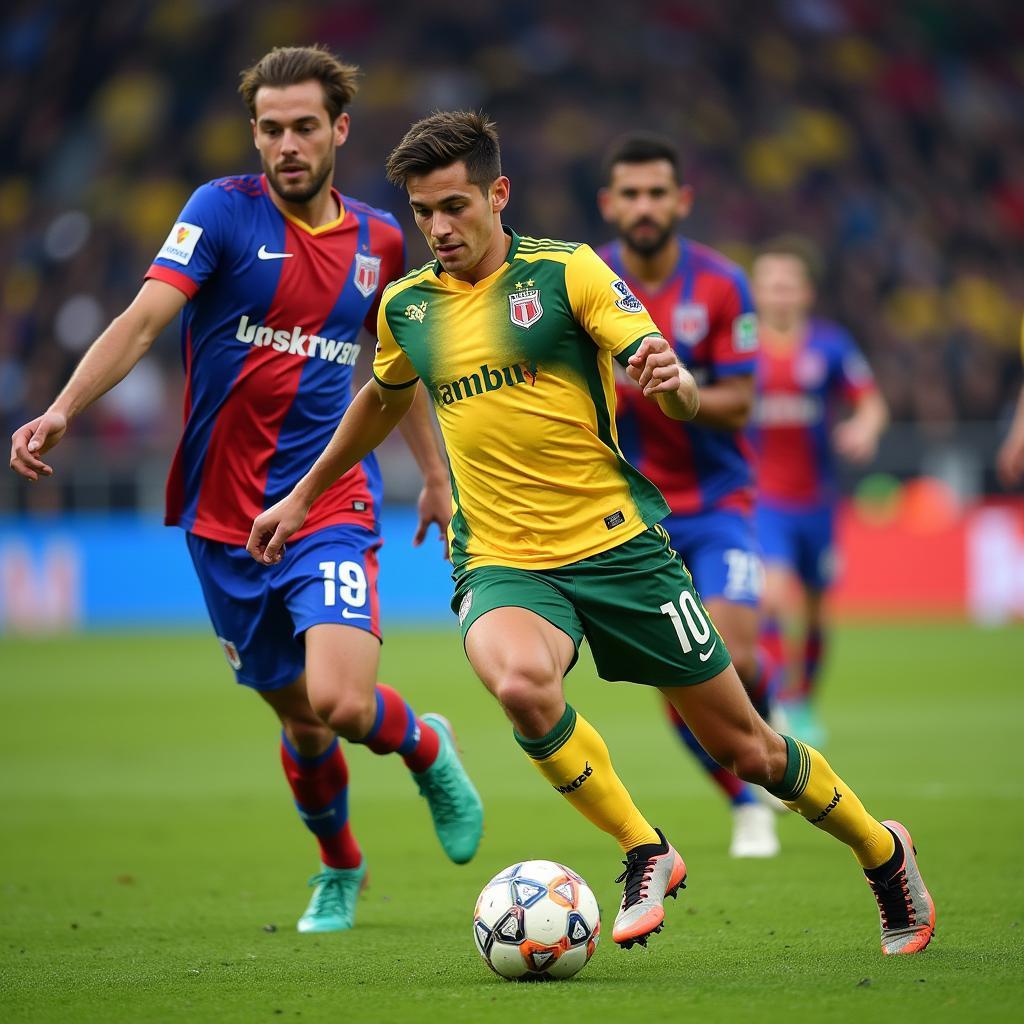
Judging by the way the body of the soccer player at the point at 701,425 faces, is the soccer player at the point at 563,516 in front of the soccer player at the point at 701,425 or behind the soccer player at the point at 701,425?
in front

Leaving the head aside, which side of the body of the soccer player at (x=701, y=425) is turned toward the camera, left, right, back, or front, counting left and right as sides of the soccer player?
front

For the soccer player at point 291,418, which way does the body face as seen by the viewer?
toward the camera

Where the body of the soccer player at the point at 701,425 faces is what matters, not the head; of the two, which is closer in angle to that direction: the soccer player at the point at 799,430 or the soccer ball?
the soccer ball

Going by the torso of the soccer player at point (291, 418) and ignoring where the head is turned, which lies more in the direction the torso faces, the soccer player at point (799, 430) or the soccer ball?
the soccer ball

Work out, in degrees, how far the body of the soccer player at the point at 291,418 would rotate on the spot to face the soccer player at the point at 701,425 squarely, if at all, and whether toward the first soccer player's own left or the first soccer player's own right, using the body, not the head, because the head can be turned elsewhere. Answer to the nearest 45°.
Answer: approximately 135° to the first soccer player's own left

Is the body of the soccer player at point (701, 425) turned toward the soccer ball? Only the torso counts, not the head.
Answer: yes

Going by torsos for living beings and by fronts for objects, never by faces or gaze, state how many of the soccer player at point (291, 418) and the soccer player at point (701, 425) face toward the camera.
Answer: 2

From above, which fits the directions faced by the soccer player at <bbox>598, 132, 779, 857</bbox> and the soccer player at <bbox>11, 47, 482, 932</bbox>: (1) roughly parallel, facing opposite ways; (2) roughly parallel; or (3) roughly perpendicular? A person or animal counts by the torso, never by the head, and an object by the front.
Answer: roughly parallel

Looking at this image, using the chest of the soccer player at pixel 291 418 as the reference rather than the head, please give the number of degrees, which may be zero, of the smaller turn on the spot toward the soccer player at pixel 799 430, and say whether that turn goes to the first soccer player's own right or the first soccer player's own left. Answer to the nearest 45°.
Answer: approximately 135° to the first soccer player's own left

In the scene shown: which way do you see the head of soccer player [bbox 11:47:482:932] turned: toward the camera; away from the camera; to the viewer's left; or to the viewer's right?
toward the camera

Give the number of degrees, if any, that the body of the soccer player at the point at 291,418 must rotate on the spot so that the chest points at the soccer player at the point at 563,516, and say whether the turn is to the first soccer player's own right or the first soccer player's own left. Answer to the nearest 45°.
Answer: approximately 45° to the first soccer player's own left

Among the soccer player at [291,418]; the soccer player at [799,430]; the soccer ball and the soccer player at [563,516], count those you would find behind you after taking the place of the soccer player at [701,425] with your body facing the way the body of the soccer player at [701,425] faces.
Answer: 1

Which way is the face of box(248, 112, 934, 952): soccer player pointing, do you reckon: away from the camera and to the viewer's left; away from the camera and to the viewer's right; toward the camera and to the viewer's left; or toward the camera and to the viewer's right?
toward the camera and to the viewer's left

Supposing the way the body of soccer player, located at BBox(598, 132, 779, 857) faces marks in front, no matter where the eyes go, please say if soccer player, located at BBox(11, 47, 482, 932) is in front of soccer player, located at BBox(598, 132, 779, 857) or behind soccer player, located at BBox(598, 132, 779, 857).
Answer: in front

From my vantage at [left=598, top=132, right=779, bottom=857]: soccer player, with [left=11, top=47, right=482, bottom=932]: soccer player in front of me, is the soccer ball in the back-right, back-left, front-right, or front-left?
front-left
